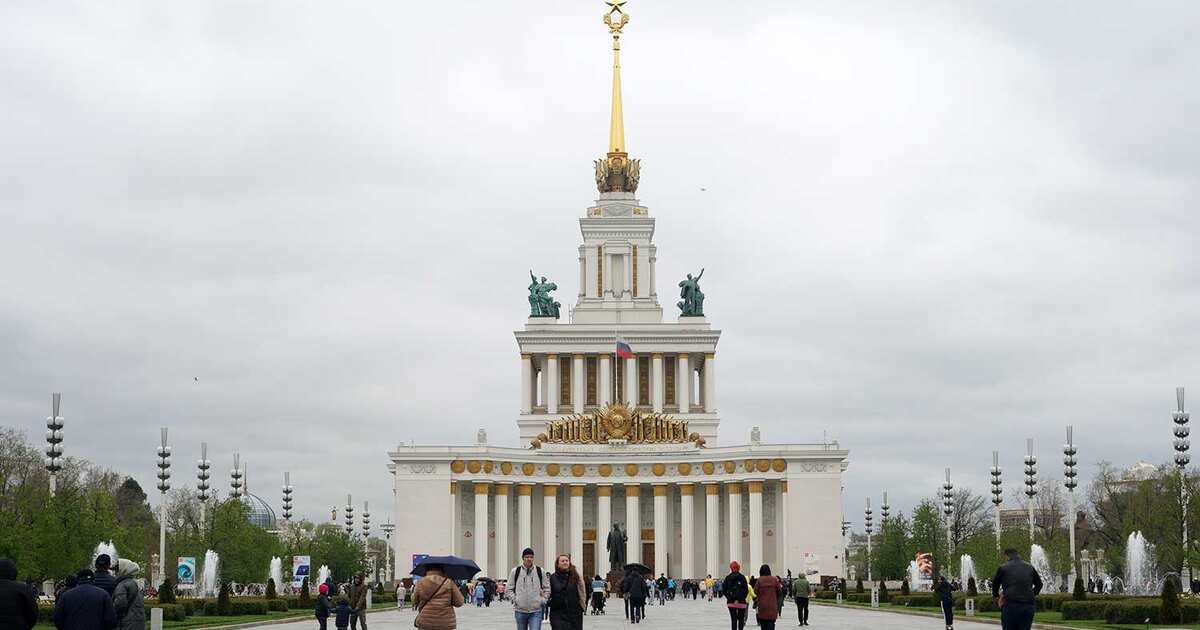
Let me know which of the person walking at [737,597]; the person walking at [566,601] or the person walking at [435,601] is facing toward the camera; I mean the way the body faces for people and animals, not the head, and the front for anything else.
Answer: the person walking at [566,601]

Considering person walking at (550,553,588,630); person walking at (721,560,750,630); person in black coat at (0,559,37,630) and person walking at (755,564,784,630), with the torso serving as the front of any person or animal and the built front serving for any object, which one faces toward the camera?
person walking at (550,553,588,630)

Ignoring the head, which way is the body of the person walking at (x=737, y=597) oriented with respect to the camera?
away from the camera

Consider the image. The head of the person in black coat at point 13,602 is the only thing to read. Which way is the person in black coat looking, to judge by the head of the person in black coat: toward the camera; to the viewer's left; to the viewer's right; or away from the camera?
away from the camera

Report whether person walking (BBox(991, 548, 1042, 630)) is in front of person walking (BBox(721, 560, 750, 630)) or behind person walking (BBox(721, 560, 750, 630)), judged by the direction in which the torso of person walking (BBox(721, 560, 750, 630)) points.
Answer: behind

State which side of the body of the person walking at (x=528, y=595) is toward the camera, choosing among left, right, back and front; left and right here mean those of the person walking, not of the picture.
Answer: front

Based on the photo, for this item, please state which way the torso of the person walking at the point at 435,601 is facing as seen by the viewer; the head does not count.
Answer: away from the camera

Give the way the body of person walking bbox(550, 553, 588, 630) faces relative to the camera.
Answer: toward the camera

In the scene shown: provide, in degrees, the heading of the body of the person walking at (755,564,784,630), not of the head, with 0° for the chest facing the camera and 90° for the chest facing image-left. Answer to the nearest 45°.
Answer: approximately 180°

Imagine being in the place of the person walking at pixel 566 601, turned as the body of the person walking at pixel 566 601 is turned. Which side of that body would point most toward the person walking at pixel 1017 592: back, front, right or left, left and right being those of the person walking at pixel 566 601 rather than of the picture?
left

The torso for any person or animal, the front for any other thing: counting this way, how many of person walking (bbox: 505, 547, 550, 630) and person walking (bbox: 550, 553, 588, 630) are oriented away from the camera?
0

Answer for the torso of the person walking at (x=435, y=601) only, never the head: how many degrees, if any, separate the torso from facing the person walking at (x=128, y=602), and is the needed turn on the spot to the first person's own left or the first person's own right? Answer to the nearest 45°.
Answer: approximately 135° to the first person's own left
